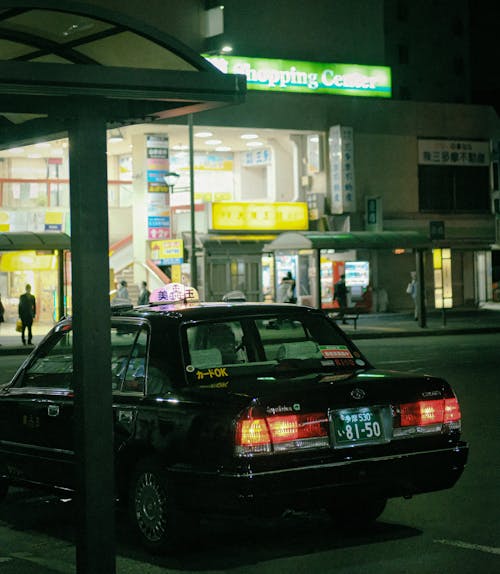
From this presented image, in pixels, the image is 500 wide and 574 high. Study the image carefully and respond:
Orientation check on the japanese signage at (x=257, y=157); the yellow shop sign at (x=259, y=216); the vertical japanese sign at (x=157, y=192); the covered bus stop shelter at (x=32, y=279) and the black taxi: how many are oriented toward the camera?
4

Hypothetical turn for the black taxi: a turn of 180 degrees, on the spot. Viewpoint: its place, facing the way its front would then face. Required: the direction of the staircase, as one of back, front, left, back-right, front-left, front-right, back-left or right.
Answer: back-left

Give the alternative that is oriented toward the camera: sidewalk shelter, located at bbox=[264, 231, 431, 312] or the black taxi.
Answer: the sidewalk shelter

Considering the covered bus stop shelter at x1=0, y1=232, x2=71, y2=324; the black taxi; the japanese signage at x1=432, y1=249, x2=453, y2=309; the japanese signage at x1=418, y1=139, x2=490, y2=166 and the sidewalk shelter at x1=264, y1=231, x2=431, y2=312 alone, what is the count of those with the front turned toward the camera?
4

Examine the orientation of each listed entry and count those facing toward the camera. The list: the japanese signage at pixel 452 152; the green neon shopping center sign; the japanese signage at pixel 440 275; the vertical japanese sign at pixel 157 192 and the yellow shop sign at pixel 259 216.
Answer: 5

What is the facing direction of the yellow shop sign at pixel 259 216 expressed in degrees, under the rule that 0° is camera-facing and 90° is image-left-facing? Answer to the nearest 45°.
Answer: approximately 0°

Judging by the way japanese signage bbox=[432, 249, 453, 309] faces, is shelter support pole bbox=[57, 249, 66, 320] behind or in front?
in front

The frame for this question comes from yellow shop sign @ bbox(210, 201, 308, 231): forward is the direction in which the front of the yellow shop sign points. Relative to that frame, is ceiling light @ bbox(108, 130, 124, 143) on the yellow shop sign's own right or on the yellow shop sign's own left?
on the yellow shop sign's own right

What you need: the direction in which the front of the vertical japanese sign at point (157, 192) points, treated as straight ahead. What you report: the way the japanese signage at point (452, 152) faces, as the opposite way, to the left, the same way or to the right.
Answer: the same way

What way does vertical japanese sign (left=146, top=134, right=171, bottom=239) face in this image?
toward the camera

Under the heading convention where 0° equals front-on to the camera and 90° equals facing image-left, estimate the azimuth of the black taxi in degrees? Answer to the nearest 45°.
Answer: approximately 135°

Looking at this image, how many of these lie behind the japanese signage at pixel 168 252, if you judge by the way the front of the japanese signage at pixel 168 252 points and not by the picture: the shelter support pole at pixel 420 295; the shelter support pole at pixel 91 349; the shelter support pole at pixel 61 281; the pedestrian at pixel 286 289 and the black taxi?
0

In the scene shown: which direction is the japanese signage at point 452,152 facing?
toward the camera

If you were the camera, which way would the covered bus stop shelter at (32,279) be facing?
facing the viewer

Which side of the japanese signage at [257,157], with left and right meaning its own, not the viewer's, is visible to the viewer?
front

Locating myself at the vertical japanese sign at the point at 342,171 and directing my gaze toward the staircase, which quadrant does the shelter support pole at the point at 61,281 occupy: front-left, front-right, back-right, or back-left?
front-left
